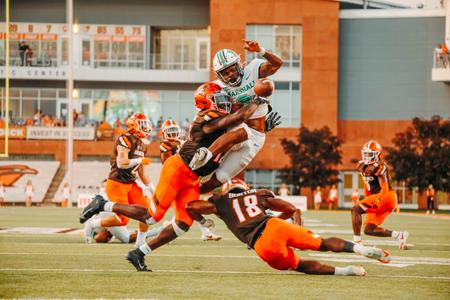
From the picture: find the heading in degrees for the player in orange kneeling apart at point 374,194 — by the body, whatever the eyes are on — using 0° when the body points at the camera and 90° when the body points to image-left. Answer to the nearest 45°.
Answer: approximately 45°

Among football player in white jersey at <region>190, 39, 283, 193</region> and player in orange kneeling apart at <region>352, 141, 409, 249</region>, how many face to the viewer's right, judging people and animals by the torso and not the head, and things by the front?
0

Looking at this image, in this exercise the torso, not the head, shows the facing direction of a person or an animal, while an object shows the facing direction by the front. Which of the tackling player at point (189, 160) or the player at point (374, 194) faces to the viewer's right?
the tackling player at point (189, 160)

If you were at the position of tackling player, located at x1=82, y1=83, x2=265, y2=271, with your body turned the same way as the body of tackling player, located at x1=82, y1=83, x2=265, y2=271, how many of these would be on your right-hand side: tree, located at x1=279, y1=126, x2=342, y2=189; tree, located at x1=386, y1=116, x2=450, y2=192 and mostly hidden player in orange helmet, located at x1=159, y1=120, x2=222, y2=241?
0

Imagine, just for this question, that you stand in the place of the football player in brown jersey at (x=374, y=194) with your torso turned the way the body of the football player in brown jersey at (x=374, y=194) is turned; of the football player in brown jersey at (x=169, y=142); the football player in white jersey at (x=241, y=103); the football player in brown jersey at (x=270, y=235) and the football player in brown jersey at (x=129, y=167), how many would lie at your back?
0

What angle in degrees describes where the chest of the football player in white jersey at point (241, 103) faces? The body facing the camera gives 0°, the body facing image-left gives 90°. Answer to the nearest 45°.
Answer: approximately 45°

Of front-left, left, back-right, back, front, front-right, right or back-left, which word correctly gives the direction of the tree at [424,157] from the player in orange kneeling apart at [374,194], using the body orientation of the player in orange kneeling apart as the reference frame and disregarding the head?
back-right

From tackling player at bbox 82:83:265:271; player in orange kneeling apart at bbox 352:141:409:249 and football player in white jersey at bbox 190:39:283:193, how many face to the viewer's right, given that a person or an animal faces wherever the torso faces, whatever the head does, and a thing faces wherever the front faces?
1

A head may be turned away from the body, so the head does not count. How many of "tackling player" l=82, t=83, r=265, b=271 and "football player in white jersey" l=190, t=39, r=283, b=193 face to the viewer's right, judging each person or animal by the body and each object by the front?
1

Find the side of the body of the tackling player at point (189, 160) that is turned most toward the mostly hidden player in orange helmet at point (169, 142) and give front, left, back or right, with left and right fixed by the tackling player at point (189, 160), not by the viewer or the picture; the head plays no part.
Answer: left

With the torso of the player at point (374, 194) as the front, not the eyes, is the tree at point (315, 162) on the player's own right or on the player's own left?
on the player's own right

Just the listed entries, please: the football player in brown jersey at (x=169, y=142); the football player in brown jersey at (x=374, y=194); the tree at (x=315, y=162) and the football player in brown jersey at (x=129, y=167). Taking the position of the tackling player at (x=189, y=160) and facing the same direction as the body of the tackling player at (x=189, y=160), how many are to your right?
0

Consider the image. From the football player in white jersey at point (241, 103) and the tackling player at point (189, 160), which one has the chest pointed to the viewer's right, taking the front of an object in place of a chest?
the tackling player

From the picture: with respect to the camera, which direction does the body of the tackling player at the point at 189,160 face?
to the viewer's right

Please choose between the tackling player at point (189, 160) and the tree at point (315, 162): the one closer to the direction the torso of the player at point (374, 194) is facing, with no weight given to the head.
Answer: the tackling player

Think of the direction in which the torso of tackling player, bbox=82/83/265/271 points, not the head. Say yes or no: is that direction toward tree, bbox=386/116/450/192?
no
